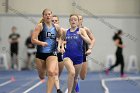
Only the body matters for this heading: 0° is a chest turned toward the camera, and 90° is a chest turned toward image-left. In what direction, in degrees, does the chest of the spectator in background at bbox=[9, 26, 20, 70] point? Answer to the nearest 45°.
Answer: approximately 0°
